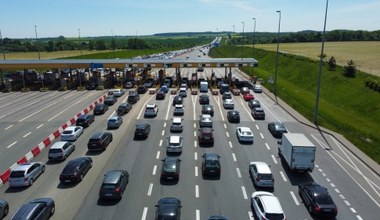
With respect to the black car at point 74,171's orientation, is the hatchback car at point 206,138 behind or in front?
in front

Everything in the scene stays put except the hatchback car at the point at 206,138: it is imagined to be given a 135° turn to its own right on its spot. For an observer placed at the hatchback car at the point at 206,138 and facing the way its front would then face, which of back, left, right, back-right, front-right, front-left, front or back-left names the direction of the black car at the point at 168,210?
front-right

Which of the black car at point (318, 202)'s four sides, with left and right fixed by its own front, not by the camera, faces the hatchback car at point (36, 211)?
left

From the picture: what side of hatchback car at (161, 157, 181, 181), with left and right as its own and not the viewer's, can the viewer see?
back

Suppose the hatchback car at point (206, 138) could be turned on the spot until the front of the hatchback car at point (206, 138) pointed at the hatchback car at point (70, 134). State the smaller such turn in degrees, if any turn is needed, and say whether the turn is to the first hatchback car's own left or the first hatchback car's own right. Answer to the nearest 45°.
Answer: approximately 90° to the first hatchback car's own left

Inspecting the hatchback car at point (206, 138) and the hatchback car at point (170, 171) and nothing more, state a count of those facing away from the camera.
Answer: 2

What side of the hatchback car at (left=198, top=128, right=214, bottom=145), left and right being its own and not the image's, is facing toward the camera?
back

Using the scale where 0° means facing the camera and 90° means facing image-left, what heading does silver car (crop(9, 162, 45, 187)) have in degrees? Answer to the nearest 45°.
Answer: approximately 225°

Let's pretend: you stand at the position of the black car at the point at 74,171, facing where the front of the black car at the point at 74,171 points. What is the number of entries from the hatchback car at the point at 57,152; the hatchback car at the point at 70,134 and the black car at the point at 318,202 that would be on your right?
1

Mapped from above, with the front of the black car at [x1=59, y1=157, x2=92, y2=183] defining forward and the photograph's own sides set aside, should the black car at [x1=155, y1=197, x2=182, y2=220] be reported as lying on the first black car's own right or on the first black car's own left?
on the first black car's own right

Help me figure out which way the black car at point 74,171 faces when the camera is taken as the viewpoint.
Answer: facing away from the viewer and to the right of the viewer

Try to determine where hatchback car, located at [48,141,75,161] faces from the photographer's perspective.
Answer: facing away from the viewer and to the right of the viewer

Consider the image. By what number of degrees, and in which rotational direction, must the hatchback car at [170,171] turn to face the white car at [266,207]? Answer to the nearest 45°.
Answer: approximately 135° to its right

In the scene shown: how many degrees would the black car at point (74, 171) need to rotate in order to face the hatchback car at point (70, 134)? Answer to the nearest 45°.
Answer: approximately 45° to its left

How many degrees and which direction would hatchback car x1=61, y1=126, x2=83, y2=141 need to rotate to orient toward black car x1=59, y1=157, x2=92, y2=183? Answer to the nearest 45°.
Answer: approximately 135° to its right
